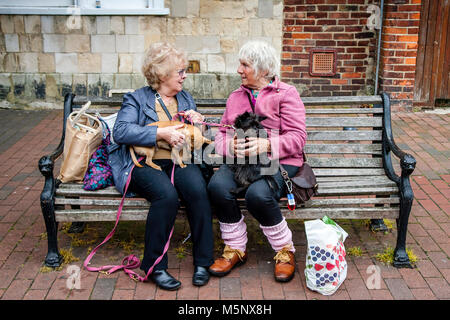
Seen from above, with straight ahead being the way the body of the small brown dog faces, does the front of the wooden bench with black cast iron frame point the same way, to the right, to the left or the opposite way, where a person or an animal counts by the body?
to the right

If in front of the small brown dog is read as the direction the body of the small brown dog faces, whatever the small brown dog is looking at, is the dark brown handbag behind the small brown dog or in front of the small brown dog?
in front

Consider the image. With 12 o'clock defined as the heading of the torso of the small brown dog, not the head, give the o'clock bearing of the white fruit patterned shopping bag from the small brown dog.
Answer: The white fruit patterned shopping bag is roughly at 1 o'clock from the small brown dog.

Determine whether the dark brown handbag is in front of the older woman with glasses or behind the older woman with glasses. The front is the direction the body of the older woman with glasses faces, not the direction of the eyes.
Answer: in front

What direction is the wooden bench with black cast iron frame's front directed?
toward the camera

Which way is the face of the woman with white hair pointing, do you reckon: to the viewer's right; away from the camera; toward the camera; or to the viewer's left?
to the viewer's left

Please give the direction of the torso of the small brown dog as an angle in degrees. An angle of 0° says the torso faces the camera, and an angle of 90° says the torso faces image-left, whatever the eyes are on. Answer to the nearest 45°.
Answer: approximately 270°

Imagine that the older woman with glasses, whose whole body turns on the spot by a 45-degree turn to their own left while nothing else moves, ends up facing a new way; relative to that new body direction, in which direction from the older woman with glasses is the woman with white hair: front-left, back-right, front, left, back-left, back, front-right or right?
front

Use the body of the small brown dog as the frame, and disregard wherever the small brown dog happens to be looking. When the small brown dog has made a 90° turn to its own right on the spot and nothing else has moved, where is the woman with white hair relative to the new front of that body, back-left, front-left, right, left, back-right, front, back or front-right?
left
